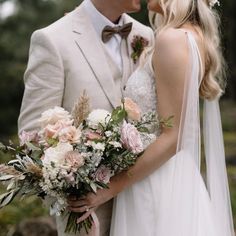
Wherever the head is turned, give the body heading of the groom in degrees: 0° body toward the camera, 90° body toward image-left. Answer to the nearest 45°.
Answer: approximately 315°

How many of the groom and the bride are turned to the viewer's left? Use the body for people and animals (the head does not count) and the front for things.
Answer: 1

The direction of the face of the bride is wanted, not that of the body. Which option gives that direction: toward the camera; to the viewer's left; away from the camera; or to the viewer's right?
to the viewer's left

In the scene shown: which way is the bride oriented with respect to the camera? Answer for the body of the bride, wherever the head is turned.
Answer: to the viewer's left

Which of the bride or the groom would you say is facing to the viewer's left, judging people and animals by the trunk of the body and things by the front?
the bride
